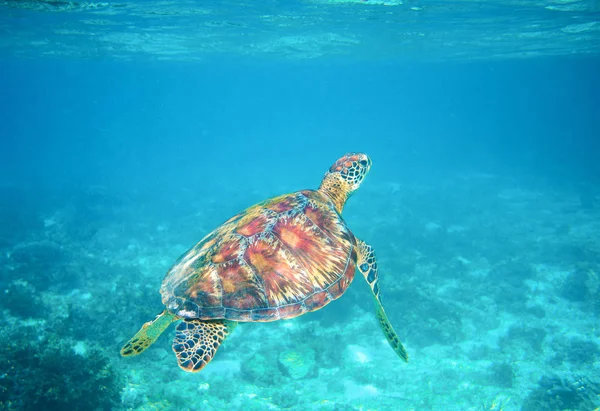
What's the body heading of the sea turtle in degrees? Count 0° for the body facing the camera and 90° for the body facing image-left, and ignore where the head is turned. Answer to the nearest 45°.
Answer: approximately 225°
